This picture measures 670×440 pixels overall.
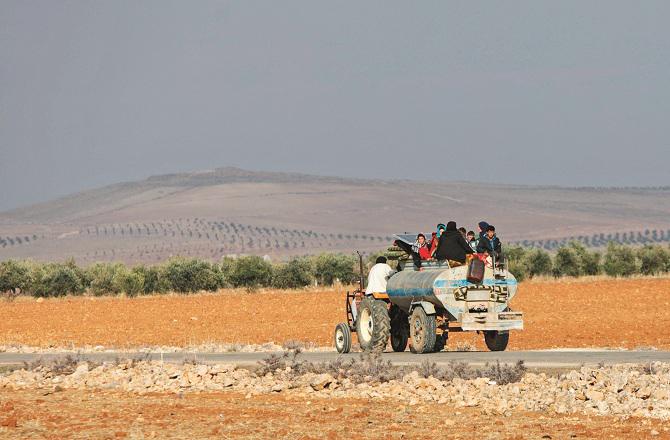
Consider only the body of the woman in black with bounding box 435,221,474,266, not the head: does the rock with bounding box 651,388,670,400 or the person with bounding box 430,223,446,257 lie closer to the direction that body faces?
the person

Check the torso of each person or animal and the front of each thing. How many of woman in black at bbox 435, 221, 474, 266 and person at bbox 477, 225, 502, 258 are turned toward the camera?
1

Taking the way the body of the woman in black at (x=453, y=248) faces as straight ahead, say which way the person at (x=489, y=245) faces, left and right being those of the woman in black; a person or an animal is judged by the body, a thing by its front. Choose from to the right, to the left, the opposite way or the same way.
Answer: the opposite way

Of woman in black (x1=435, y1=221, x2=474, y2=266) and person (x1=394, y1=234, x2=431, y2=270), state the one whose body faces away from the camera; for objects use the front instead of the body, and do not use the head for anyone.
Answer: the woman in black

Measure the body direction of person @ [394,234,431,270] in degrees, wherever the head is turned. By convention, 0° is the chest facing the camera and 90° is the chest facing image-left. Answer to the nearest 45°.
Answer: approximately 45°

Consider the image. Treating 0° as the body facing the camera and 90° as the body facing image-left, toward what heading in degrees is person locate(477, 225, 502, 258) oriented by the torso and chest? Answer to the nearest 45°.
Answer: approximately 0°

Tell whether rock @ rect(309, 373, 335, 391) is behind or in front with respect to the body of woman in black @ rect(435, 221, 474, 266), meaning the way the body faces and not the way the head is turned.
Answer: behind

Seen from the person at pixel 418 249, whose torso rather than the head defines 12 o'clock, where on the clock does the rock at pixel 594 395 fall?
The rock is roughly at 10 o'clock from the person.

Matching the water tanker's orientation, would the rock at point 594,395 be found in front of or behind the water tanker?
behind

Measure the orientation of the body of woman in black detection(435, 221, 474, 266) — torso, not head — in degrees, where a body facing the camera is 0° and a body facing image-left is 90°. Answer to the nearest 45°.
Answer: approximately 180°

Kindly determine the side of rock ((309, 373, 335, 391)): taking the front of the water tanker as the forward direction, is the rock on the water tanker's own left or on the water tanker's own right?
on the water tanker's own left

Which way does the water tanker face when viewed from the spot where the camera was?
facing away from the viewer and to the left of the viewer

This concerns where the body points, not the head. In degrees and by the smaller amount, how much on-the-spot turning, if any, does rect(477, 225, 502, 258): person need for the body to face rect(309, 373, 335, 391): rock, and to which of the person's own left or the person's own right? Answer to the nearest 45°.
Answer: approximately 45° to the person's own right
